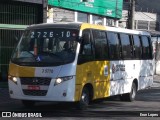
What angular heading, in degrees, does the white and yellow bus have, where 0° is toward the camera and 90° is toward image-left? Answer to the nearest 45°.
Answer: approximately 45°
